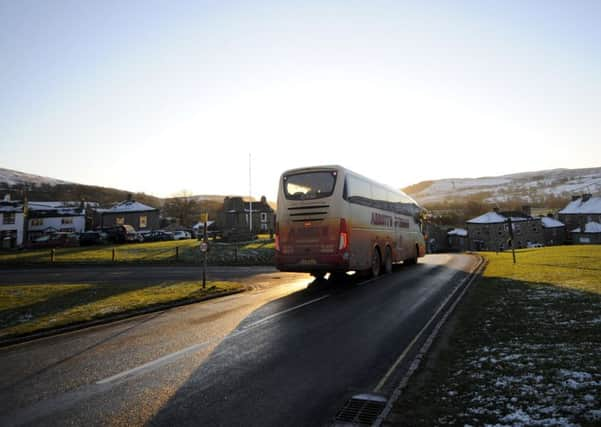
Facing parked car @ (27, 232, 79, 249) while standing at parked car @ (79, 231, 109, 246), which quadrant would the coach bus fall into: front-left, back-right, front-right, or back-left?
back-left

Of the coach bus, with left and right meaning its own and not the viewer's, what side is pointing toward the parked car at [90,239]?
left

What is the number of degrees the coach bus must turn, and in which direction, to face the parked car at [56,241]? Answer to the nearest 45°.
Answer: approximately 90° to its left

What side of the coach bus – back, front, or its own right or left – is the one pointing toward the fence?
left

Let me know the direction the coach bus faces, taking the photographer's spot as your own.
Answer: facing away from the viewer and to the right of the viewer
